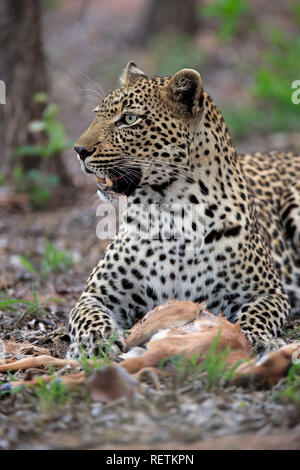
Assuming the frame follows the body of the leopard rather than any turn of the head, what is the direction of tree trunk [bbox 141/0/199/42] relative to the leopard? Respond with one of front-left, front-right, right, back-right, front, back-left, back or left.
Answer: back-right

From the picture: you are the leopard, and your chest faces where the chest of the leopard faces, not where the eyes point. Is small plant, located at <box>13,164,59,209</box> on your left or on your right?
on your right

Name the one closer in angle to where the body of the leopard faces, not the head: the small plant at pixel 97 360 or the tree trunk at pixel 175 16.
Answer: the small plant

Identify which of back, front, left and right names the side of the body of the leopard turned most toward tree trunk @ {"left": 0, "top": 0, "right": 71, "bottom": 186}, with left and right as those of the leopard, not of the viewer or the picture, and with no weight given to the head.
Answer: right

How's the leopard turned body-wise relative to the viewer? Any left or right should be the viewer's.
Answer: facing the viewer and to the left of the viewer

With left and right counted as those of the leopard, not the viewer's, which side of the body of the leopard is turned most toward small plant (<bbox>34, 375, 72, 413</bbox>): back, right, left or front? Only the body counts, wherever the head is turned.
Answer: front

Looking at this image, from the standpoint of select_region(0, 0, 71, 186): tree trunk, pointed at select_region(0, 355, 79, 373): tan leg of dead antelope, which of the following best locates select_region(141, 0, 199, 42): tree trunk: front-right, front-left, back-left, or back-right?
back-left

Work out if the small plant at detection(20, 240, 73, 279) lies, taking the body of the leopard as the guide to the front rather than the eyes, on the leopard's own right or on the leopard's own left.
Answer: on the leopard's own right
